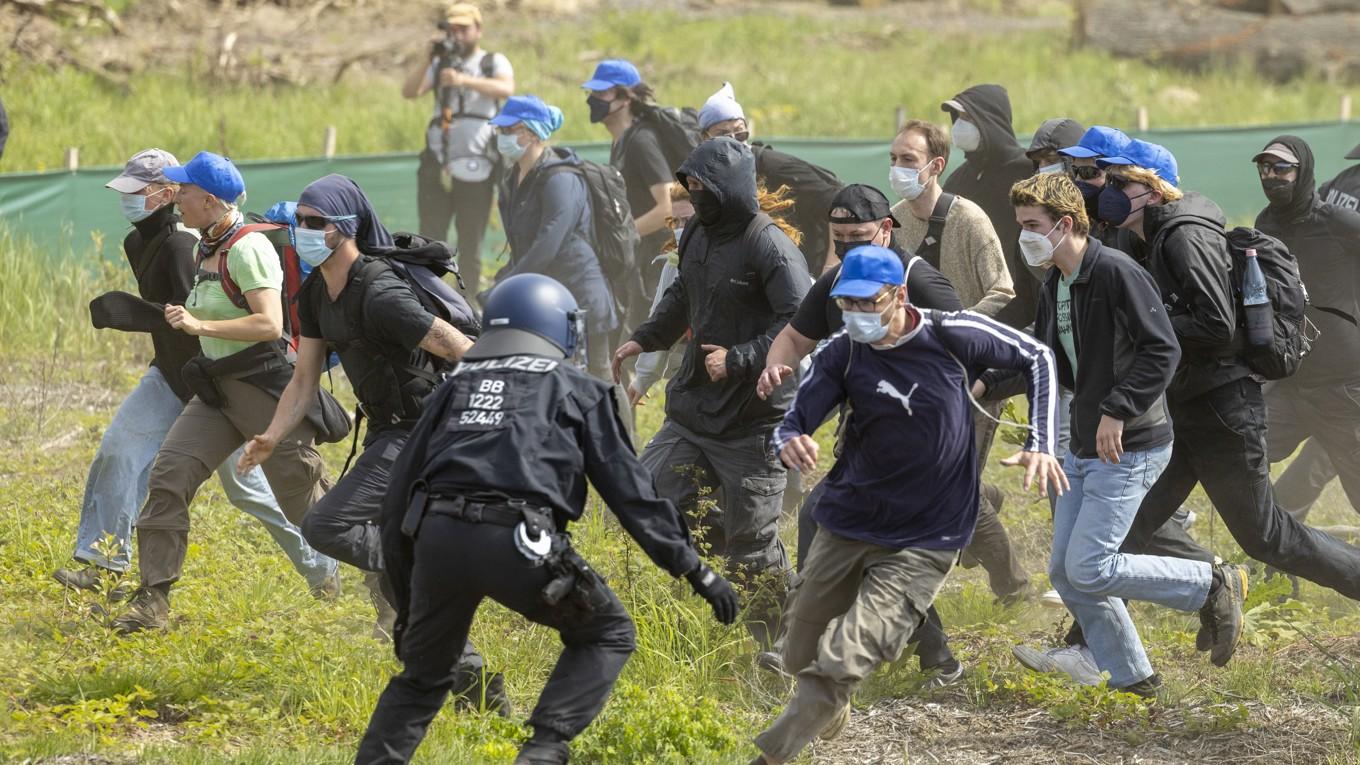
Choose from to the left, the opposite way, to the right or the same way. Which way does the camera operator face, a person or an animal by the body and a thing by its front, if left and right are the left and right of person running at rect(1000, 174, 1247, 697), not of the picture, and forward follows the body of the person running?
to the left

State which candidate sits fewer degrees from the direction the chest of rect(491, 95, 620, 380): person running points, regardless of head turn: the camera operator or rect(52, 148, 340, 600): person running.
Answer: the person running

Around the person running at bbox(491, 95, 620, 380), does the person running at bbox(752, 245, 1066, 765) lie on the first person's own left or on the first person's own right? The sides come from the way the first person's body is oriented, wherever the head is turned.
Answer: on the first person's own left
